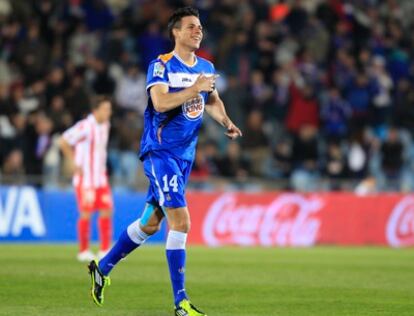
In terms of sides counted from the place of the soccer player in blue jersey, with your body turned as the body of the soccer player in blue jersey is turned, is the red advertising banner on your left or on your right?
on your left

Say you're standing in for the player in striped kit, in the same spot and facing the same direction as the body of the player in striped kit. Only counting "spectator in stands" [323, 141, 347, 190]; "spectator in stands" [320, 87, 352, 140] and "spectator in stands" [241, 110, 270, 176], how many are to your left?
3

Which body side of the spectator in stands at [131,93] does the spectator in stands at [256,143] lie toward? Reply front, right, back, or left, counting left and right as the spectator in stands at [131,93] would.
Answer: left

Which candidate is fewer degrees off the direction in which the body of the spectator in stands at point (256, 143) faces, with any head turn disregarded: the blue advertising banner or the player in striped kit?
the player in striped kit

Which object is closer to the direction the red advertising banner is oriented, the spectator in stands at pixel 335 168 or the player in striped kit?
the player in striped kit

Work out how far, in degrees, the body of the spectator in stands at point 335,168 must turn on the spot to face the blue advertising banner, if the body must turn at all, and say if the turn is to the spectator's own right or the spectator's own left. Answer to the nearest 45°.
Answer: approximately 90° to the spectator's own right

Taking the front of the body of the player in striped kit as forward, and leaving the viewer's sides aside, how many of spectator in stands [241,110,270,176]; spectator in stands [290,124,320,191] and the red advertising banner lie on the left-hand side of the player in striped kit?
3

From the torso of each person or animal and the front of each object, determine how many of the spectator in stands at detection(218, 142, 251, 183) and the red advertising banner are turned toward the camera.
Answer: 2

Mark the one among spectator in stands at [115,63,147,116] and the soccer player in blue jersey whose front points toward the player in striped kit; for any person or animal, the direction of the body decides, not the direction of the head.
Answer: the spectator in stands

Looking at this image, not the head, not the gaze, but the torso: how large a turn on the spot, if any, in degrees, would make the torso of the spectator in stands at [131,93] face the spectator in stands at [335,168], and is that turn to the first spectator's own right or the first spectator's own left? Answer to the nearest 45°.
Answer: approximately 90° to the first spectator's own left

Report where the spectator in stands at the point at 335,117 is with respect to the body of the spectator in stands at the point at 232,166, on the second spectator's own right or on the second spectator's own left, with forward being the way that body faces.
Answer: on the second spectator's own left
